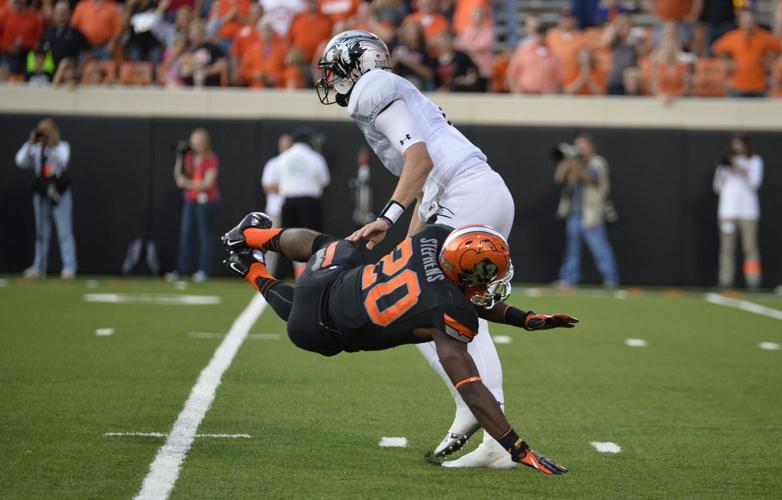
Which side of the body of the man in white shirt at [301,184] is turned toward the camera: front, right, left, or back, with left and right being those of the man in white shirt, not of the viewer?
back

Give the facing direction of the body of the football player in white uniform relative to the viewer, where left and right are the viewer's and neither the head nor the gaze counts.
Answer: facing to the left of the viewer

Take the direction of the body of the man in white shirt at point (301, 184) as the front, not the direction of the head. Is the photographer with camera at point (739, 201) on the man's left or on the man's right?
on the man's right

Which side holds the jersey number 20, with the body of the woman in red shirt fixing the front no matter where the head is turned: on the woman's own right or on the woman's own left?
on the woman's own left

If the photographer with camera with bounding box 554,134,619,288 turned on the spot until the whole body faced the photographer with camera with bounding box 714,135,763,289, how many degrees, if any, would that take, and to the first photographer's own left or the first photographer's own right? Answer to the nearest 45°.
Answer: approximately 135° to the first photographer's own left

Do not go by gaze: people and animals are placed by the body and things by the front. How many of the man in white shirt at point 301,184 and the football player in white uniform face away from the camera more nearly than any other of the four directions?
1

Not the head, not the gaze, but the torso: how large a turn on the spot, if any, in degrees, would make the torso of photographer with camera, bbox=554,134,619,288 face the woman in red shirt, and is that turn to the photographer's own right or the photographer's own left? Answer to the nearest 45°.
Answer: approximately 45° to the photographer's own right
